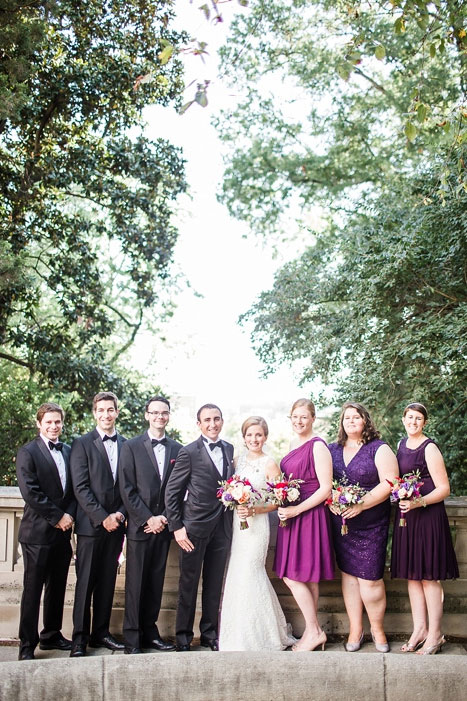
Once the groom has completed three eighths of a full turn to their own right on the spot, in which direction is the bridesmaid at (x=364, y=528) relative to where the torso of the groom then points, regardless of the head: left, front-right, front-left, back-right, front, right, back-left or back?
back

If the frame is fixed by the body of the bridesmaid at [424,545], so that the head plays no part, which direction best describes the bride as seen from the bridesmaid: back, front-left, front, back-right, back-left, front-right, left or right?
front-right

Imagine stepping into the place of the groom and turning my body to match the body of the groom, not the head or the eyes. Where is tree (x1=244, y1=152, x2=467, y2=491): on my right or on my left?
on my left

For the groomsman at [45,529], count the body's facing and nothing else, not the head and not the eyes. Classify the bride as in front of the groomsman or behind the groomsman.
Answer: in front

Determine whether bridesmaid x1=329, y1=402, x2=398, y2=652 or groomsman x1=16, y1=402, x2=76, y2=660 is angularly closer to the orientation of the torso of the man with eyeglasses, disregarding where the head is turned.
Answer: the bridesmaid

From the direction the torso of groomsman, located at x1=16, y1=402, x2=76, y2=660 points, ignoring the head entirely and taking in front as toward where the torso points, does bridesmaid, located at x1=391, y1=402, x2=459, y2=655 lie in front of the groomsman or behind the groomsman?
in front

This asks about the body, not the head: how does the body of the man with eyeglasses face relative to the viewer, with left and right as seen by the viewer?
facing the viewer and to the right of the viewer

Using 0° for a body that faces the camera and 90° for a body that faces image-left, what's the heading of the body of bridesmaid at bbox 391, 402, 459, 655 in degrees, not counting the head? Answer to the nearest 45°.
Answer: approximately 45°
